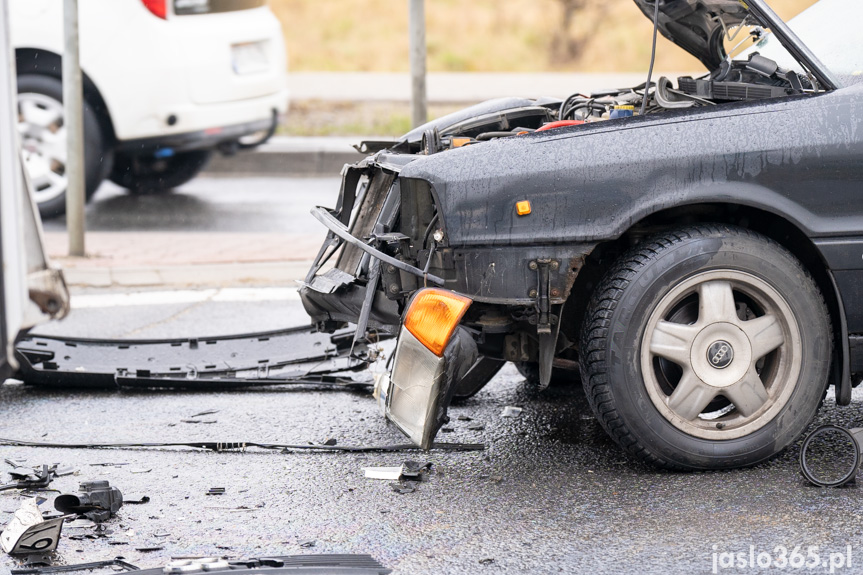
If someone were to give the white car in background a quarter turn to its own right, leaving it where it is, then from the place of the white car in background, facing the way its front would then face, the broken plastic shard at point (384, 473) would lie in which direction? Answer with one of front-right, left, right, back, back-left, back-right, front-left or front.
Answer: back-right

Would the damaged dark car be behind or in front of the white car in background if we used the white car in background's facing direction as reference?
behind

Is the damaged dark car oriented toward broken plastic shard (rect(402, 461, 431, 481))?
yes

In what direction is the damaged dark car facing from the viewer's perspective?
to the viewer's left

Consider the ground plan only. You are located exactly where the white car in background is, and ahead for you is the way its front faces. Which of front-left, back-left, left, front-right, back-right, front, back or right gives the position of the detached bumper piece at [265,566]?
back-left

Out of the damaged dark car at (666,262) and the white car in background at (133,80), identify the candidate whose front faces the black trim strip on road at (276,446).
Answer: the damaged dark car

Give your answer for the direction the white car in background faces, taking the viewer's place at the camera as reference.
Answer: facing away from the viewer and to the left of the viewer
